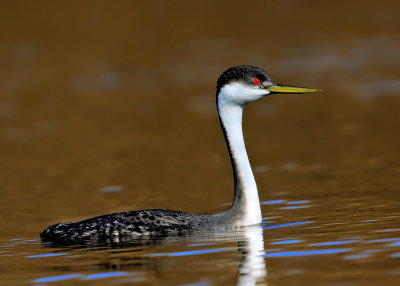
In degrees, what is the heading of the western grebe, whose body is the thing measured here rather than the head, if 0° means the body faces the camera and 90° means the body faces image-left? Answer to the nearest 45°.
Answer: approximately 270°
